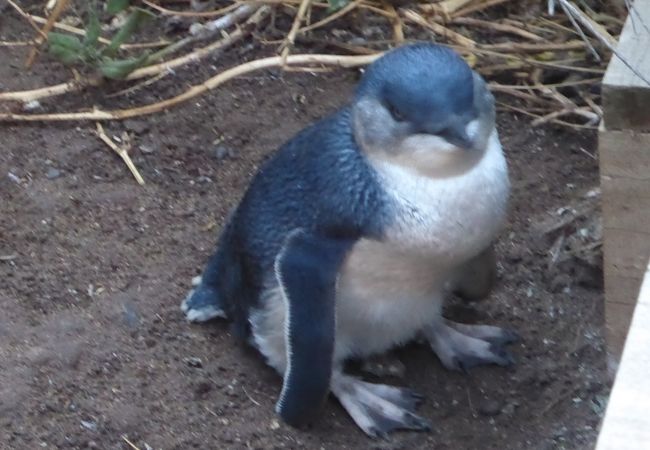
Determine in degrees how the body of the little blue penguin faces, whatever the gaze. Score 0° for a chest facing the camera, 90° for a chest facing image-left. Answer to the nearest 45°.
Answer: approximately 315°

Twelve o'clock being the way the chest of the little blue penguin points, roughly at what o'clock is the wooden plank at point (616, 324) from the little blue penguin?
The wooden plank is roughly at 10 o'clock from the little blue penguin.

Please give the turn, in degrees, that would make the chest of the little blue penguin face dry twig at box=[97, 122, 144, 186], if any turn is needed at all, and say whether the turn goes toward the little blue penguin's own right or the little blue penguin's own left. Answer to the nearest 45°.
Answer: approximately 180°

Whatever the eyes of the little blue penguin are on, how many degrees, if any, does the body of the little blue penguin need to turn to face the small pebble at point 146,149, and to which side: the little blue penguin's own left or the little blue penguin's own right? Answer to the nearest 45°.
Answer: approximately 180°

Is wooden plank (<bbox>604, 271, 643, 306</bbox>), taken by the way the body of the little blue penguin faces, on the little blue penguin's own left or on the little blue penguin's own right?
on the little blue penguin's own left

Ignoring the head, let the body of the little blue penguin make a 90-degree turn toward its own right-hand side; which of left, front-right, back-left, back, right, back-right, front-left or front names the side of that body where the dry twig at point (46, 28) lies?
right
